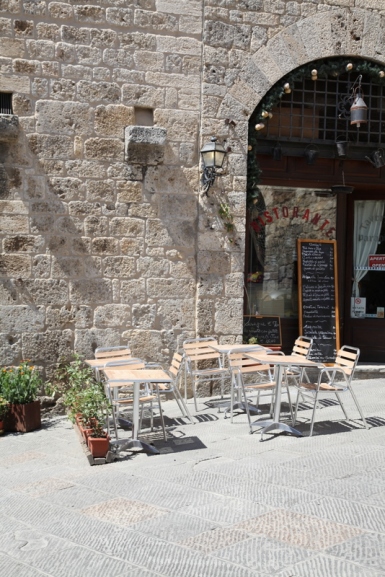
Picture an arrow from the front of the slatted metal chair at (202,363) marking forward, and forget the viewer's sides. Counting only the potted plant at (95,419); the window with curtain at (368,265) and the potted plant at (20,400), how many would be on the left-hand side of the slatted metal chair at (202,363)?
1

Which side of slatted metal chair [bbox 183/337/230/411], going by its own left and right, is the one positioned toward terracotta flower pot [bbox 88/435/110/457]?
right

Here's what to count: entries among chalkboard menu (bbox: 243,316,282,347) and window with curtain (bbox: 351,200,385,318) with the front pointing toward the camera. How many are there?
2

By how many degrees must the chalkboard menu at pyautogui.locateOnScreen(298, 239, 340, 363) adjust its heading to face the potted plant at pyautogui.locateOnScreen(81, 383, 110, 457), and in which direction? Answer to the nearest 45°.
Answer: approximately 45° to its right

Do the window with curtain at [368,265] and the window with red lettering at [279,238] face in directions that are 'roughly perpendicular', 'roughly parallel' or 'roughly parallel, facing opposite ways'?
roughly parallel

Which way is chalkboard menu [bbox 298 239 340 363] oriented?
toward the camera

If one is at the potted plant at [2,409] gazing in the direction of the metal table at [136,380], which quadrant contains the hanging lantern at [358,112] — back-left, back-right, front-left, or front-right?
front-left

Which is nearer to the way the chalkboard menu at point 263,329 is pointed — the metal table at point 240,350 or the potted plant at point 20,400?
the metal table

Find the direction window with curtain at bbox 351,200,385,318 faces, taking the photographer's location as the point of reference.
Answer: facing the viewer

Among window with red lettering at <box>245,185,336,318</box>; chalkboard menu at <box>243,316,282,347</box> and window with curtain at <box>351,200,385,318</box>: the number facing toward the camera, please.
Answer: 3

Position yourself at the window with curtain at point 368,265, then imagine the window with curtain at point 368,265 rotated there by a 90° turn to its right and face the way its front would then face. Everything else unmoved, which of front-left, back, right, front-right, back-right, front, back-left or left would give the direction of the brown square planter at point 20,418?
front-left

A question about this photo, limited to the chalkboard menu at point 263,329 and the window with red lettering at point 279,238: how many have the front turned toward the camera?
2

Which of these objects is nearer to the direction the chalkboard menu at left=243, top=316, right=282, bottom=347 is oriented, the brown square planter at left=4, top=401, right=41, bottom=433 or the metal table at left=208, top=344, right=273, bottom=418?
the metal table

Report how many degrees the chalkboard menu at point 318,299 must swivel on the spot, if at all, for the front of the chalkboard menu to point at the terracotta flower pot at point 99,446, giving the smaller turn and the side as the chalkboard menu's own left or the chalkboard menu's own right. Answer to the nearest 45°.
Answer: approximately 45° to the chalkboard menu's own right

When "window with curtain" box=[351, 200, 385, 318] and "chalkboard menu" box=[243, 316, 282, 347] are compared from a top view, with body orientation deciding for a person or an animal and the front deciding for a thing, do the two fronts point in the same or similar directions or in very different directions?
same or similar directions
